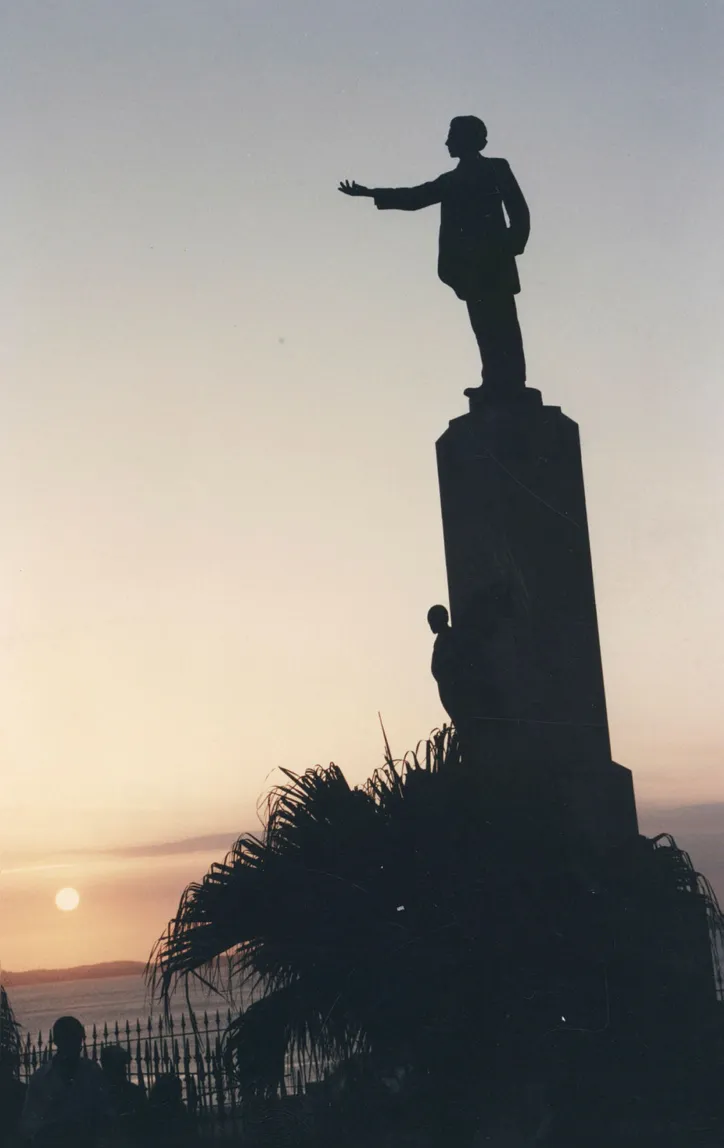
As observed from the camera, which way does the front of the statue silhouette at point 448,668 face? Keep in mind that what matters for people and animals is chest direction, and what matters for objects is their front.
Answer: facing to the left of the viewer

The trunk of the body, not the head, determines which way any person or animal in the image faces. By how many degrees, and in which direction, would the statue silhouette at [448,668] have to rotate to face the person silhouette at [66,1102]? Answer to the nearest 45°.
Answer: approximately 45° to its left
